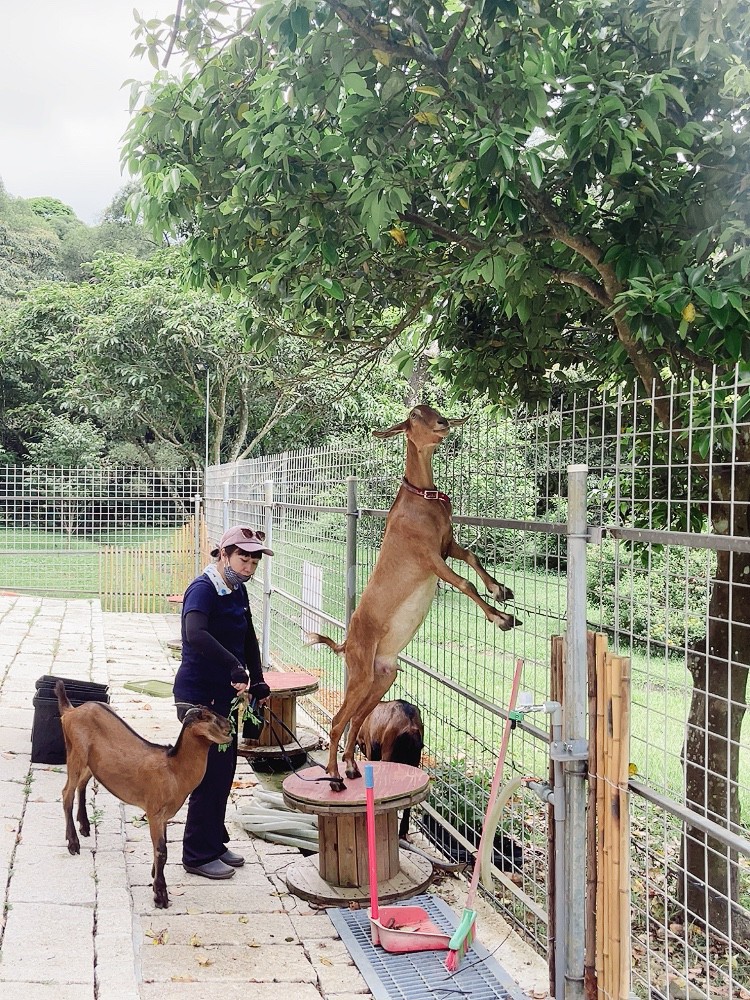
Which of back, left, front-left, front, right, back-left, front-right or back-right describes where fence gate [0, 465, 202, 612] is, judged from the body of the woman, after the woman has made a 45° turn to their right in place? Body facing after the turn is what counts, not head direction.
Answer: back

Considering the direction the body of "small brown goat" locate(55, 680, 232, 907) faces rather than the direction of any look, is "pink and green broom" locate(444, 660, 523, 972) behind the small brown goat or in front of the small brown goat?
in front

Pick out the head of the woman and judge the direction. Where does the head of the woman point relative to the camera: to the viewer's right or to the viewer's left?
to the viewer's right

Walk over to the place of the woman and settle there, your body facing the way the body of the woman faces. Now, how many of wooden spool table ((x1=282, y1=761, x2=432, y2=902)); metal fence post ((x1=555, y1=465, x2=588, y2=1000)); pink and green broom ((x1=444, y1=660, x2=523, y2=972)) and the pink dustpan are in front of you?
4

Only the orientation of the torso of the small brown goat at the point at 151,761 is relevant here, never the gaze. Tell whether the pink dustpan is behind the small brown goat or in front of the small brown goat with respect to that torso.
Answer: in front

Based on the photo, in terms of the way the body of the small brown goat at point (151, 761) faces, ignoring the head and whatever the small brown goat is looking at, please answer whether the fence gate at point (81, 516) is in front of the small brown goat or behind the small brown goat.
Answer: behind

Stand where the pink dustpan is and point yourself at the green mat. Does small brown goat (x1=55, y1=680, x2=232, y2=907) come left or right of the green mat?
left
